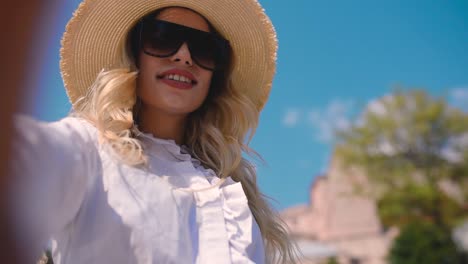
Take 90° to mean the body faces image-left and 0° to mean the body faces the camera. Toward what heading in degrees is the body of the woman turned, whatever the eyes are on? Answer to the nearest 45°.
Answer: approximately 315°

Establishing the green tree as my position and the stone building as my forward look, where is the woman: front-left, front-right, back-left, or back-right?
back-left

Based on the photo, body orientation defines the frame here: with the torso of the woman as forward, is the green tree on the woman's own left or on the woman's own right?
on the woman's own left

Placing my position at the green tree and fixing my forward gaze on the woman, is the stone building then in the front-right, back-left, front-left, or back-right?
back-right

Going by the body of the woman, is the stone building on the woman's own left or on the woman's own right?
on the woman's own left
